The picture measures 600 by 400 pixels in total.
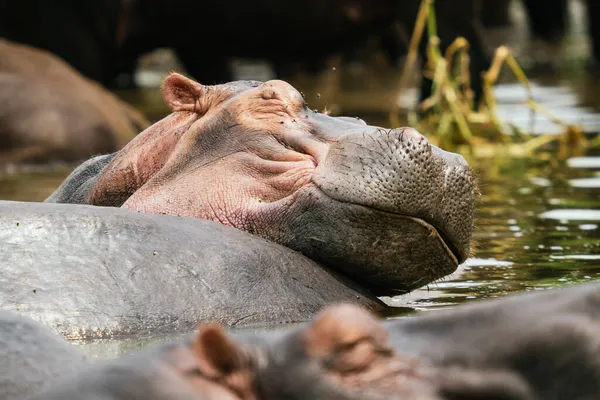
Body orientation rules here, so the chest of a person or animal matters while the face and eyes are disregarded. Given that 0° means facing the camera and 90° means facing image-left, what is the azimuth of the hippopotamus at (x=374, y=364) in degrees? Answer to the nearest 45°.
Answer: approximately 270°

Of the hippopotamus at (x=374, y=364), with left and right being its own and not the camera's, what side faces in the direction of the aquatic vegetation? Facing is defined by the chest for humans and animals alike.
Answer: left

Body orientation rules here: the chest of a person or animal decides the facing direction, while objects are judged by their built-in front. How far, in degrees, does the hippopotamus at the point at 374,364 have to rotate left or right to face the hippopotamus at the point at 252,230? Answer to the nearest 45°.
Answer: approximately 90° to its left

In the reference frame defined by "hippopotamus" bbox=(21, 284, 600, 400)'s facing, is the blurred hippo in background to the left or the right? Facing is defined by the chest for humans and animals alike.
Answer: on its left
